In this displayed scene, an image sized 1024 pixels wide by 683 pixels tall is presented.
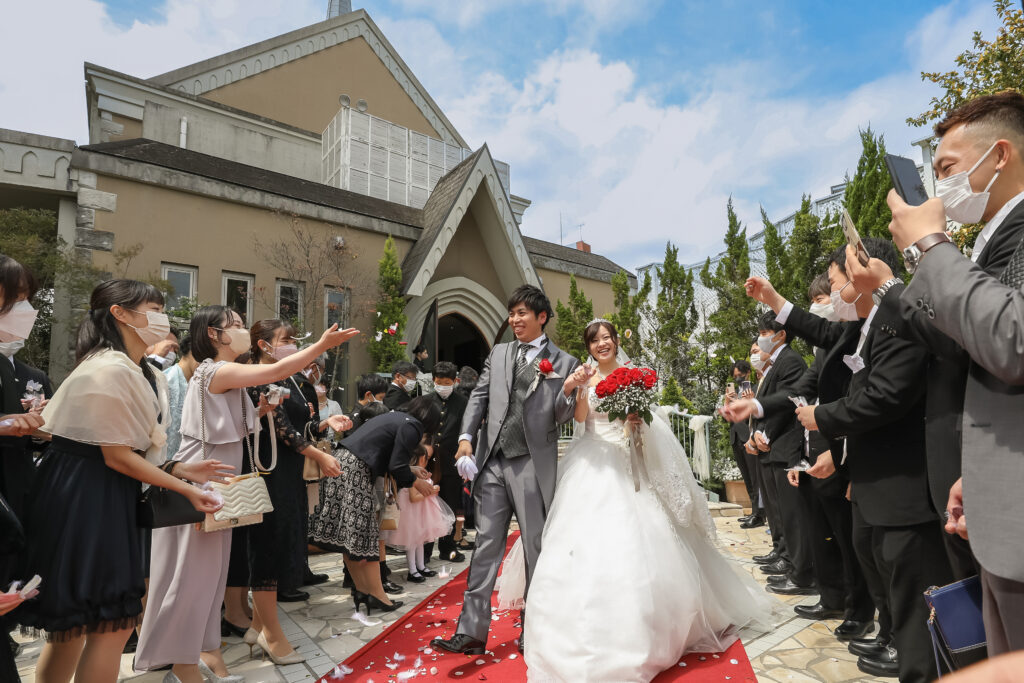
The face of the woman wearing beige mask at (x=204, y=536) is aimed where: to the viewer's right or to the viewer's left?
to the viewer's right

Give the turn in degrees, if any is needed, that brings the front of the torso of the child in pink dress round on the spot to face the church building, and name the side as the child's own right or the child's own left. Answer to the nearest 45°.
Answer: approximately 135° to the child's own left

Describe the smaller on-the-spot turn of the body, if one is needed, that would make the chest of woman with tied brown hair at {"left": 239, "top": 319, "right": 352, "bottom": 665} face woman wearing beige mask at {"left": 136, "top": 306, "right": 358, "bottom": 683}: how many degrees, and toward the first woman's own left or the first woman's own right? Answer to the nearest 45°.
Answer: approximately 135° to the first woman's own right

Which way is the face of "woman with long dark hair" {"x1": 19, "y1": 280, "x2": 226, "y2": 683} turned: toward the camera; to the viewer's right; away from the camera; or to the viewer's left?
to the viewer's right

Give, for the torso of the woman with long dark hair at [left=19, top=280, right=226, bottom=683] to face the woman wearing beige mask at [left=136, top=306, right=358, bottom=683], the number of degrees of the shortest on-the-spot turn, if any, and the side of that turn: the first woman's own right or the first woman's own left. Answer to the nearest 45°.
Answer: approximately 45° to the first woman's own left

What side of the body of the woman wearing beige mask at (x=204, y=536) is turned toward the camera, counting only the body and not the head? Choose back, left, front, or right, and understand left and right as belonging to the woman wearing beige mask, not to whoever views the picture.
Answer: right

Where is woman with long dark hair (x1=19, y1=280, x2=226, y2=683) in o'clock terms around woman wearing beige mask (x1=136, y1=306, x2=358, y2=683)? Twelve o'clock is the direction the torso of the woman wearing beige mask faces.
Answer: The woman with long dark hair is roughly at 4 o'clock from the woman wearing beige mask.

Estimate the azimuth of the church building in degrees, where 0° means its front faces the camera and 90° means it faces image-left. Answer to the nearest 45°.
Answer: approximately 315°

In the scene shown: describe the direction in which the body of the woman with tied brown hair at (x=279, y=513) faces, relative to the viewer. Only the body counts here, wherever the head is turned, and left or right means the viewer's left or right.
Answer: facing to the right of the viewer

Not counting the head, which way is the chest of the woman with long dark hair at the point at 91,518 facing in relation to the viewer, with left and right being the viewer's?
facing to the right of the viewer

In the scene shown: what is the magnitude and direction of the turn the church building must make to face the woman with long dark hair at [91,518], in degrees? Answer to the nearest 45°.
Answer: approximately 45° to its right
